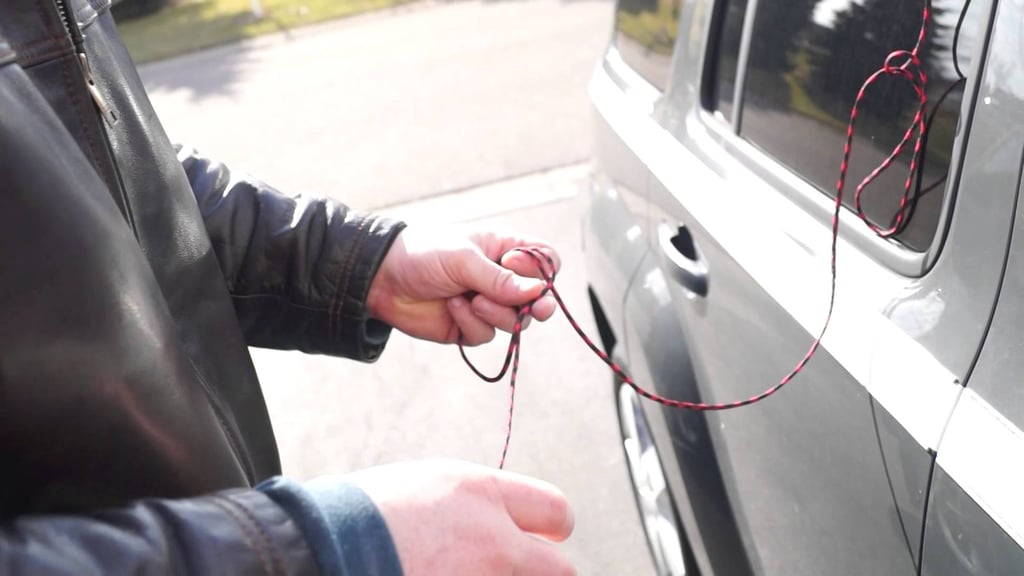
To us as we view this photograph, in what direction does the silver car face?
facing the viewer and to the right of the viewer
